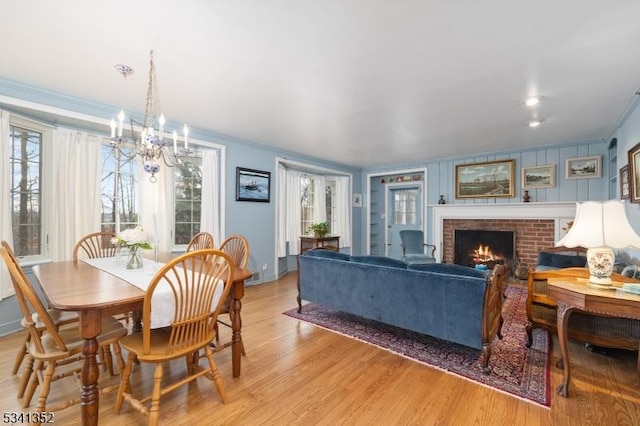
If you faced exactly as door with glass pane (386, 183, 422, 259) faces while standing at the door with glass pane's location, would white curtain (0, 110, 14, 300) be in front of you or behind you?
in front

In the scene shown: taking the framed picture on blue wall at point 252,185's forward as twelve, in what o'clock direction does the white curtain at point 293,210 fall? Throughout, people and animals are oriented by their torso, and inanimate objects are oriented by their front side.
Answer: The white curtain is roughly at 9 o'clock from the framed picture on blue wall.

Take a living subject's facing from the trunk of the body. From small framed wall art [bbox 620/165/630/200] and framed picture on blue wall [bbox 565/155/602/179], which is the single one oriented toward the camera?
the framed picture on blue wall

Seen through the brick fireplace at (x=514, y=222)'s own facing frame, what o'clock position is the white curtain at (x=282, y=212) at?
The white curtain is roughly at 2 o'clock from the brick fireplace.

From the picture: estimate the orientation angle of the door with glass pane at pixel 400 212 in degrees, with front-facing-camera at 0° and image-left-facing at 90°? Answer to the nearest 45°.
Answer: approximately 0°

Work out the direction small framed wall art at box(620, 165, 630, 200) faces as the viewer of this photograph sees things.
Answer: facing to the left of the viewer

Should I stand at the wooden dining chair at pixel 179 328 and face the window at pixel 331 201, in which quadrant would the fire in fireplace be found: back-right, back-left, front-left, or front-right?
front-right

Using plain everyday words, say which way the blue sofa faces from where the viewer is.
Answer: facing away from the viewer and to the right of the viewer

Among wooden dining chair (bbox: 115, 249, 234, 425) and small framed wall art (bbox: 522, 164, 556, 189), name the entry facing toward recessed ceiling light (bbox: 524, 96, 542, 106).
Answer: the small framed wall art

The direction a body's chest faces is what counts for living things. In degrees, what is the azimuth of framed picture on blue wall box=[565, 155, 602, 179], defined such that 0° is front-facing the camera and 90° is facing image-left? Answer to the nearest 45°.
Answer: approximately 0°

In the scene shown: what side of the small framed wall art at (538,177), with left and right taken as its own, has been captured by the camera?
front

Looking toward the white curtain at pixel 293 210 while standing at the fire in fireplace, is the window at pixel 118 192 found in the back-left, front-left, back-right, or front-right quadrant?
front-left

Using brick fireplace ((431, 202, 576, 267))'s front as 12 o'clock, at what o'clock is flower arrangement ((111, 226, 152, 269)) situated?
The flower arrangement is roughly at 1 o'clock from the brick fireplace.

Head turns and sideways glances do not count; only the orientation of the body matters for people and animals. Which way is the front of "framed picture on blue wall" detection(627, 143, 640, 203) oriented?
to the viewer's left

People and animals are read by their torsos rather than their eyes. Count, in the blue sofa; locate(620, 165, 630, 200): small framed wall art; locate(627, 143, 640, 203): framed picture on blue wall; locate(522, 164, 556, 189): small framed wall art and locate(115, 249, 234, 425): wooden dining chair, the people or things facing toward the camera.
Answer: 1

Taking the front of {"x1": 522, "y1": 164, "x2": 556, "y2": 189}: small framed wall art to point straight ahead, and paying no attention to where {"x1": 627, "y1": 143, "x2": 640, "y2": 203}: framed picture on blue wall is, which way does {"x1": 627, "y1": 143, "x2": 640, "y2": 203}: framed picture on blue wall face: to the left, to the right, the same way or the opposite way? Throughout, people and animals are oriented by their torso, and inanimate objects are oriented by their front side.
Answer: to the right

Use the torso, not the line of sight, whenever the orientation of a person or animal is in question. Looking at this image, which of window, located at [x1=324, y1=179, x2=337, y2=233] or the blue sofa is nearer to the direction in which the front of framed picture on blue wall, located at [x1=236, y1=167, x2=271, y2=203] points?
the blue sofa

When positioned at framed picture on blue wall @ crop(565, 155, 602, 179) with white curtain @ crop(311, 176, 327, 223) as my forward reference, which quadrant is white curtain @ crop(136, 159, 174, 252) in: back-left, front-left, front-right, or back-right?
front-left

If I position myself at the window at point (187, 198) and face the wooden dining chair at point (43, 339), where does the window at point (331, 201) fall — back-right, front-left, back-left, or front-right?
back-left

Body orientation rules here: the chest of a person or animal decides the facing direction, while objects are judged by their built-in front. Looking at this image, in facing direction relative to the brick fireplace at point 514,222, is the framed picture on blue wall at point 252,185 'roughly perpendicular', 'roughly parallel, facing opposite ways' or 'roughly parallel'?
roughly perpendicular
